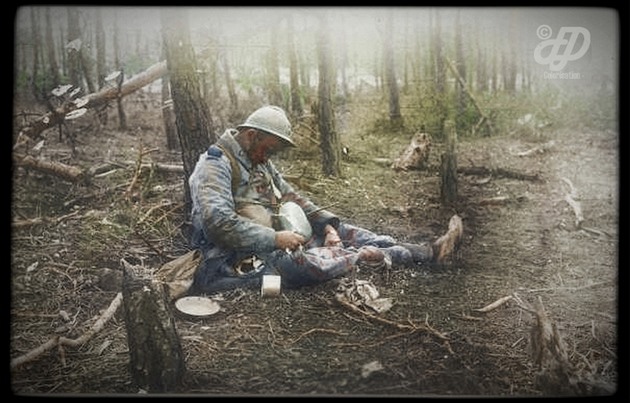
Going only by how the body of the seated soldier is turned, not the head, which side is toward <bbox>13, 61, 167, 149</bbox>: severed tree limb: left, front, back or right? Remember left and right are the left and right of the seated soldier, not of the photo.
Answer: back

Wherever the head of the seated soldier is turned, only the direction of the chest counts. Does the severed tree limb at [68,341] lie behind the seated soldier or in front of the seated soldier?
behind

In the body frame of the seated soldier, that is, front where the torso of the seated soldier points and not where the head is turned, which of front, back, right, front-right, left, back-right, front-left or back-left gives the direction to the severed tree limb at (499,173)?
front

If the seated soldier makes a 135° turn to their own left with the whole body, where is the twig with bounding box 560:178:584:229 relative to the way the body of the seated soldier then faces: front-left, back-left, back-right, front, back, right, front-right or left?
back-right

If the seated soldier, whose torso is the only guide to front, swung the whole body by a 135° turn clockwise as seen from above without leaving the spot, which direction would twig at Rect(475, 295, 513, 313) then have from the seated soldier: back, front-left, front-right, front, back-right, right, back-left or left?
back-left

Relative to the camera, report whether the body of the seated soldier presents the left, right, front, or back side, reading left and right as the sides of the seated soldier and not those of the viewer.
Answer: right

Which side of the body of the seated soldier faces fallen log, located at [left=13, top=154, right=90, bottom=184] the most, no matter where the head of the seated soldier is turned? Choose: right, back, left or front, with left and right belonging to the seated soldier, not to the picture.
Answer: back
